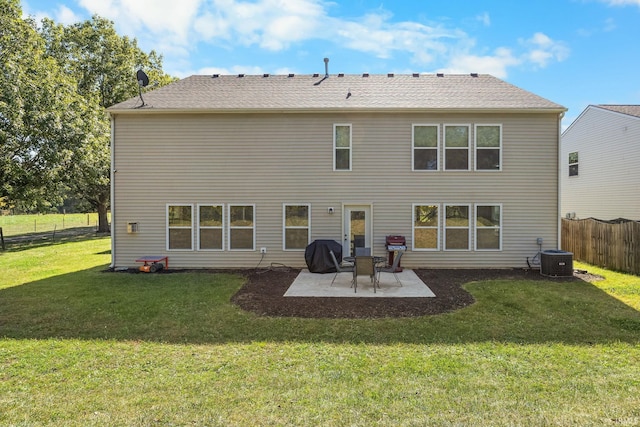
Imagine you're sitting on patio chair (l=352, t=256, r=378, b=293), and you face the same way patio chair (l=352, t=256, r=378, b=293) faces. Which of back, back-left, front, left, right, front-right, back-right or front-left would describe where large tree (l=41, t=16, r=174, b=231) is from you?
front-left

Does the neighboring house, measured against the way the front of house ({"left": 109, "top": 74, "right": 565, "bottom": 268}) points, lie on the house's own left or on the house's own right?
on the house's own right

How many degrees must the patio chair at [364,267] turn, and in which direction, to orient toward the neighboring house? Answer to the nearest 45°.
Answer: approximately 45° to its right

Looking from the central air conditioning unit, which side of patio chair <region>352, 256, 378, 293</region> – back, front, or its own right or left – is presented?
right

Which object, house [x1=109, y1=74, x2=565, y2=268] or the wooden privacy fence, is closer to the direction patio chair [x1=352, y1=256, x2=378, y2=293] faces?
the house

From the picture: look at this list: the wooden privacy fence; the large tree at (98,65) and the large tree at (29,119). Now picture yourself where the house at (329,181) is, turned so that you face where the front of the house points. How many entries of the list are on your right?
1

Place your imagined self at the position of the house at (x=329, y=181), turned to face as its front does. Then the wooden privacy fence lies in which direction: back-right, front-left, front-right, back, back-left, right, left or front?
right

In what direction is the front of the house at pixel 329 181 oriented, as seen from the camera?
facing away from the viewer

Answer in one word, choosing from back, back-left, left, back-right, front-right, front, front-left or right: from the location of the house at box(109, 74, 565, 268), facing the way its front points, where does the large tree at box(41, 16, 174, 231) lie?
front-left

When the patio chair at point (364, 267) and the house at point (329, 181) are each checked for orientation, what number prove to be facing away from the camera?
2

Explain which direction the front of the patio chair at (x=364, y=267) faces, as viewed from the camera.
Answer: facing away from the viewer
